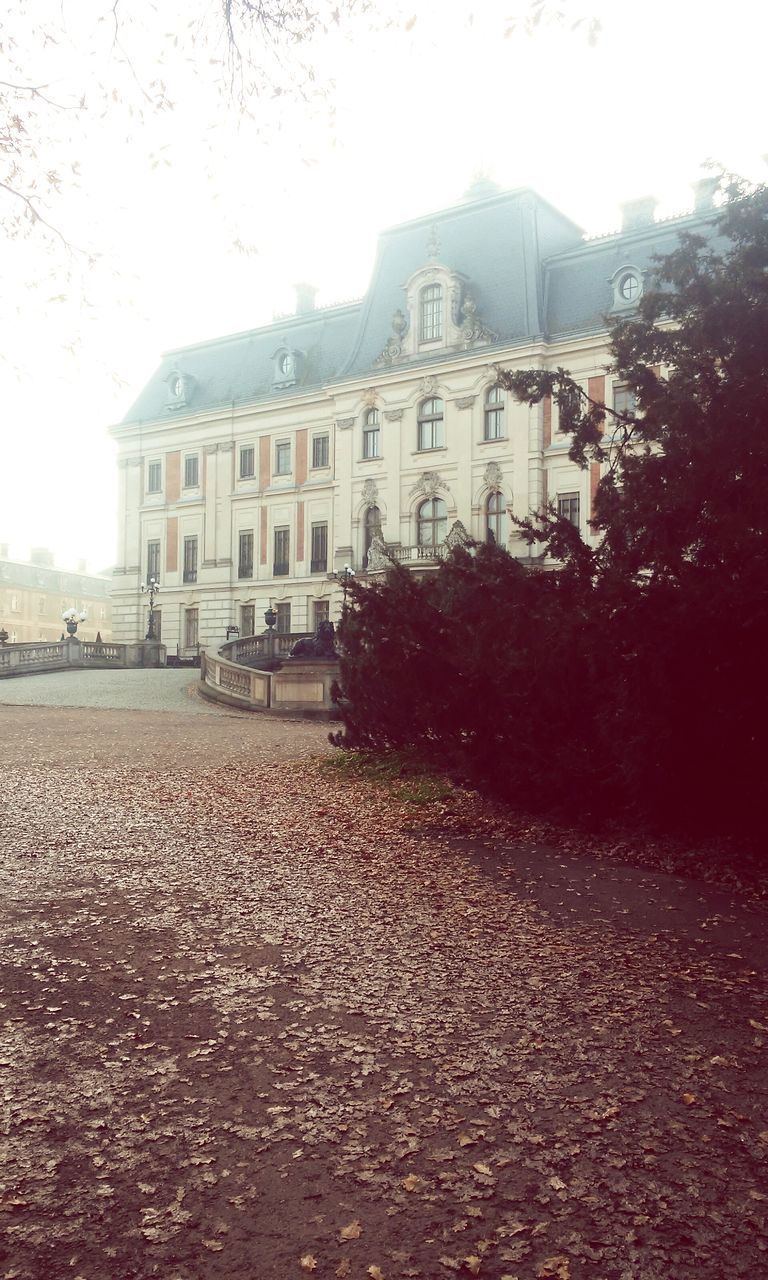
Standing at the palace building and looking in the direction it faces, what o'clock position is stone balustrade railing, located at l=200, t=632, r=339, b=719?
The stone balustrade railing is roughly at 11 o'clock from the palace building.

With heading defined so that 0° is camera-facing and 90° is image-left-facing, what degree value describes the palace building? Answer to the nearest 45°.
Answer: approximately 45°

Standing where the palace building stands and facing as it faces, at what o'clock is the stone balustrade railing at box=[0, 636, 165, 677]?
The stone balustrade railing is roughly at 1 o'clock from the palace building.
